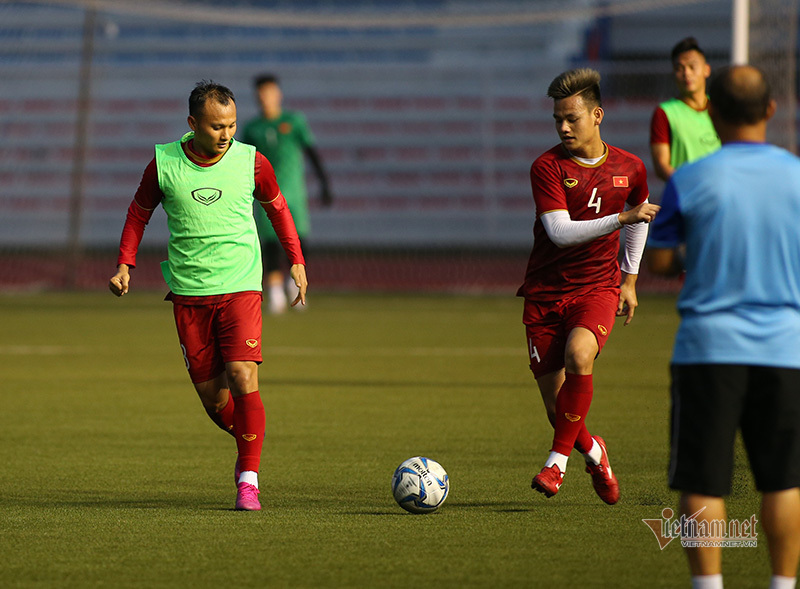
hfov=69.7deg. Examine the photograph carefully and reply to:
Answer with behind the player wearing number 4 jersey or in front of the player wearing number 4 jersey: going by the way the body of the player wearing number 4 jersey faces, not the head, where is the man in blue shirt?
in front

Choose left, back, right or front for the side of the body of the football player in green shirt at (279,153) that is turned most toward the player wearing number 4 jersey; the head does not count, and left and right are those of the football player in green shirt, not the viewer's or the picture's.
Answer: front

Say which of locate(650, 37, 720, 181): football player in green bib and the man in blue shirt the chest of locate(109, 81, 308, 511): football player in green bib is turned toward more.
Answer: the man in blue shirt

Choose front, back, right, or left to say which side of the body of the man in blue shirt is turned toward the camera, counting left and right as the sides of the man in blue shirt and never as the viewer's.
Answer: back

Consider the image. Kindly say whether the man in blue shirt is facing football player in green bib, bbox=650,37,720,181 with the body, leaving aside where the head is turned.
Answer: yes

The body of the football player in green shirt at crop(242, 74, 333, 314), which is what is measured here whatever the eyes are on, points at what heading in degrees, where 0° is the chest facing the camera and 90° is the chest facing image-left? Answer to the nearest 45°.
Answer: approximately 0°

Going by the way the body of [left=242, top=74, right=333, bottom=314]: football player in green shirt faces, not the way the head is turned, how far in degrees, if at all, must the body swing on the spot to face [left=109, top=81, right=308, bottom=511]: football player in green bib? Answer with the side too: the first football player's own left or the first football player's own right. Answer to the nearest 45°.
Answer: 0° — they already face them

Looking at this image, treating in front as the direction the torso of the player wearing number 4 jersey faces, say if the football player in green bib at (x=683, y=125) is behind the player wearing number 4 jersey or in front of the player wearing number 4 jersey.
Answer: behind

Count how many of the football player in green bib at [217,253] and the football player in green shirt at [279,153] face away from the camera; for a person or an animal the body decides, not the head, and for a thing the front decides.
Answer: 0
